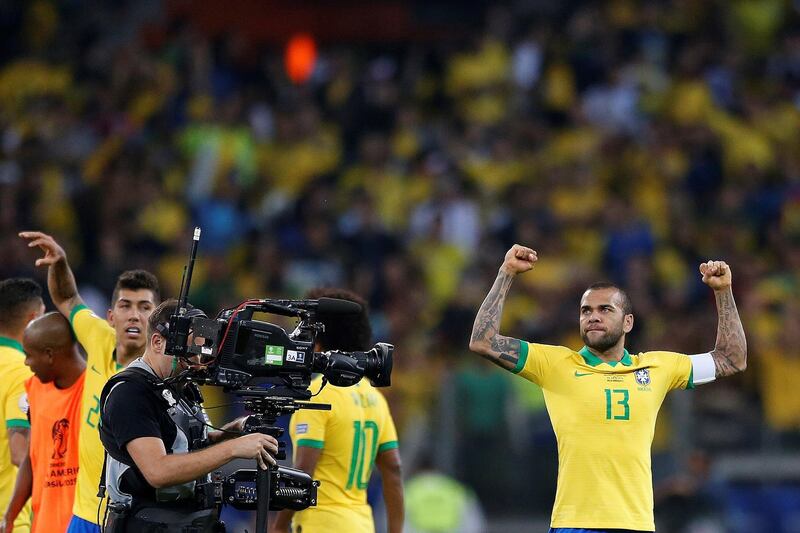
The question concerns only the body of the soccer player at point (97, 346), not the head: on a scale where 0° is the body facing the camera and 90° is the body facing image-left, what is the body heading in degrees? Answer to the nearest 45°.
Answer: approximately 0°

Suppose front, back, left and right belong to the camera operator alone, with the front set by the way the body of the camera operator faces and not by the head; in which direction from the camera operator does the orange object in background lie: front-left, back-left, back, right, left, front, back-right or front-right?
left

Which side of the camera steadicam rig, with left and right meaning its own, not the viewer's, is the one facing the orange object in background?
left

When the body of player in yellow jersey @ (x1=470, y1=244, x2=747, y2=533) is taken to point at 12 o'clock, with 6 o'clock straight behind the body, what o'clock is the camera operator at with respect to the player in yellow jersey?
The camera operator is roughly at 2 o'clock from the player in yellow jersey.

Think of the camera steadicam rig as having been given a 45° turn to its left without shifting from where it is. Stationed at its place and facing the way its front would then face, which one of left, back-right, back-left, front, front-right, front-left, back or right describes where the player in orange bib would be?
left

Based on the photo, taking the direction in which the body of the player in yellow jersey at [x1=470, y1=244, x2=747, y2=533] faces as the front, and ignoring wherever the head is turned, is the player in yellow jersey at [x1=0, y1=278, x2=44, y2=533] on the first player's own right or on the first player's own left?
on the first player's own right

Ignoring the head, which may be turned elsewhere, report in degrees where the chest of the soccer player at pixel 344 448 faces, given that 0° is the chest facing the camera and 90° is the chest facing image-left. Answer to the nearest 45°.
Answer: approximately 135°

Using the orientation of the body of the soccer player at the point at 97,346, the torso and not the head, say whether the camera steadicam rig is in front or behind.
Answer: in front

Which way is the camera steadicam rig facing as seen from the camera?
to the viewer's right

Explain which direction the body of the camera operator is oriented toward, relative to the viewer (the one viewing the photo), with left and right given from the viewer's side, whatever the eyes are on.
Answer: facing to the right of the viewer

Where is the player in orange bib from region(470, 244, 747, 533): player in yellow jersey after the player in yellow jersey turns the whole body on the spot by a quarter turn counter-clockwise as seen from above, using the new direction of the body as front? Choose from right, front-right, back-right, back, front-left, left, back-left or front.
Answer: back

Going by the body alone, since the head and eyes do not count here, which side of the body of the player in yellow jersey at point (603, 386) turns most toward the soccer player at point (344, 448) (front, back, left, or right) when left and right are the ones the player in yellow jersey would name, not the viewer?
right

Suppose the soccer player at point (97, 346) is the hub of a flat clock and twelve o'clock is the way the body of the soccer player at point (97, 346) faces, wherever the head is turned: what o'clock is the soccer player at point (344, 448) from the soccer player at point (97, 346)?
the soccer player at point (344, 448) is roughly at 9 o'clock from the soccer player at point (97, 346).
